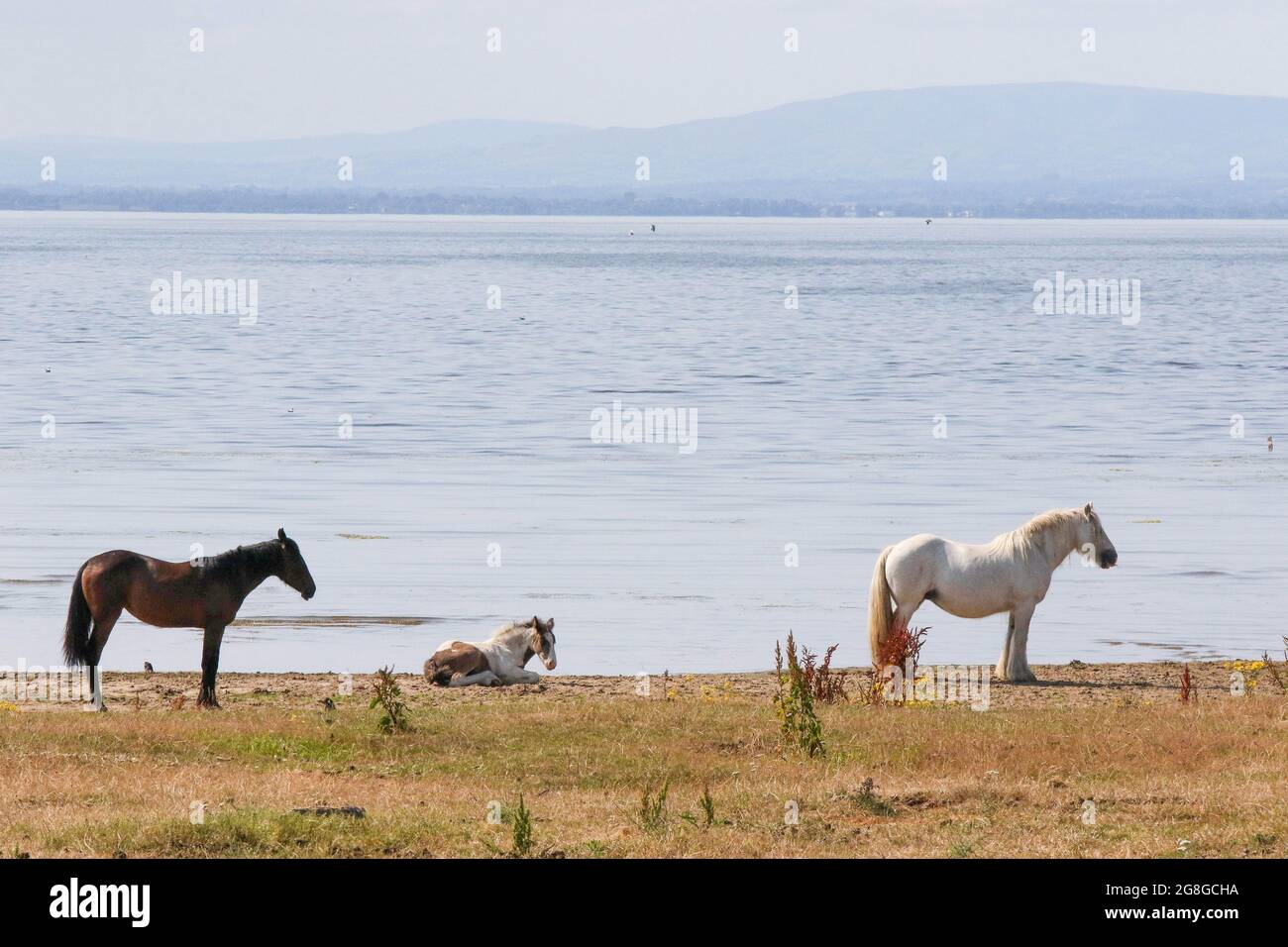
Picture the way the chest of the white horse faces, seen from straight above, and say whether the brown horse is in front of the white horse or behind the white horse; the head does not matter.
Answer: behind

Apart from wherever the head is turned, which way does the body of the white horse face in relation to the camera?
to the viewer's right

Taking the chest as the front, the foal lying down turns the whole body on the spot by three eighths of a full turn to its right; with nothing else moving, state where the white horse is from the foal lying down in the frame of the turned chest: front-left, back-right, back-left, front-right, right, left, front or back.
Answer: back-left

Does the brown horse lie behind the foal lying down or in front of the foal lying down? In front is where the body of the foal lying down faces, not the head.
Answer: behind

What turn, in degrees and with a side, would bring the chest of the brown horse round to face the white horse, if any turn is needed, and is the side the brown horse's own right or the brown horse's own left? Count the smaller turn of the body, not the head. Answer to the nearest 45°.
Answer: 0° — it already faces it

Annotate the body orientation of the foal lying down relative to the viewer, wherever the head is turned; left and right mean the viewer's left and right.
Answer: facing to the right of the viewer

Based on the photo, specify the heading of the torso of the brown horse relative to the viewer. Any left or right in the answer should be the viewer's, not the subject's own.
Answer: facing to the right of the viewer

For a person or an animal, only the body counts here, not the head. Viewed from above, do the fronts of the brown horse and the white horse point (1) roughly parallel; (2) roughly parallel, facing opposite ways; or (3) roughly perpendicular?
roughly parallel

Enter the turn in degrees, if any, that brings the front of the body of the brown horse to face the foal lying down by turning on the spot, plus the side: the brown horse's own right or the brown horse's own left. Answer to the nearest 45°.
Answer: approximately 45° to the brown horse's own left
